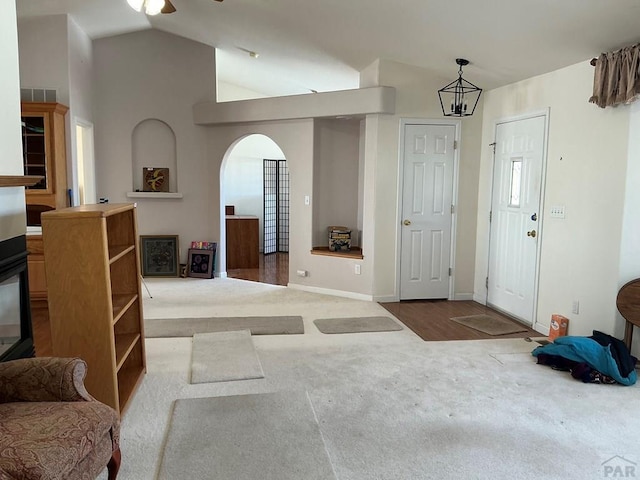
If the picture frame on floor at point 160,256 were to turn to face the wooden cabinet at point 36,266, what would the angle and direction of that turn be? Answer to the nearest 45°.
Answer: approximately 45° to its right

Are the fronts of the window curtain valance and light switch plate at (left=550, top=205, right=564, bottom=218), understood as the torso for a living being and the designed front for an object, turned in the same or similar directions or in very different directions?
same or similar directions

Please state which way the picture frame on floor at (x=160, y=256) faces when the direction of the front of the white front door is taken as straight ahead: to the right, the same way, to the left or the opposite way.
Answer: to the left

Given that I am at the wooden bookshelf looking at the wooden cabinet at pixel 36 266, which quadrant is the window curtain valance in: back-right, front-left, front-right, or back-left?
back-right

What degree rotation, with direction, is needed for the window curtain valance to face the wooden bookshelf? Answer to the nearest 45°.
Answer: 0° — it already faces it

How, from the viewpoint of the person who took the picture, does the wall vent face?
facing the viewer

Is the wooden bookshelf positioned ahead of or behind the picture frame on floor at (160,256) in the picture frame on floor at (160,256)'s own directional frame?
ahead

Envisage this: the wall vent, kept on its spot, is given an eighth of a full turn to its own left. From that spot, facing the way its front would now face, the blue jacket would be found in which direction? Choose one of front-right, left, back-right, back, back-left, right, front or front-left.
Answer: front

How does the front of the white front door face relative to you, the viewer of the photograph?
facing the viewer and to the left of the viewer

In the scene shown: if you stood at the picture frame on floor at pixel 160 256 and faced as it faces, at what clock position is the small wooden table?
The small wooden table is roughly at 11 o'clock from the picture frame on floor.

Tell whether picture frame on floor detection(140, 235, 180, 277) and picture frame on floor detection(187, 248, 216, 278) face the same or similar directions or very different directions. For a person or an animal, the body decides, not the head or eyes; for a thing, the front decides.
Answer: same or similar directions

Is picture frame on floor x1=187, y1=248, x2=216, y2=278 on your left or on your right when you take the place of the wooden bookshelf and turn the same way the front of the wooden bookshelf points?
on your left

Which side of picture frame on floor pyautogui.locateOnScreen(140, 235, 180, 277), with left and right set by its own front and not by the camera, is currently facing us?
front
